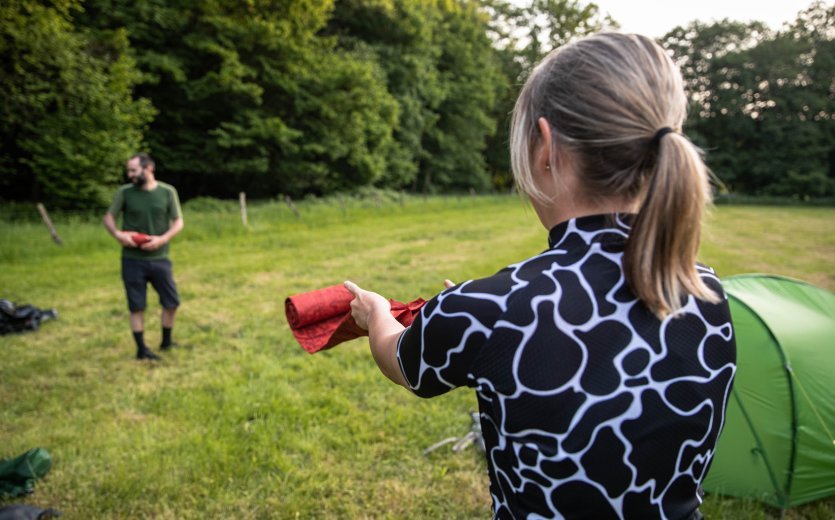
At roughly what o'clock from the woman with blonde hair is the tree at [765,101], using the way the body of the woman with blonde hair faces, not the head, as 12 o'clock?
The tree is roughly at 2 o'clock from the woman with blonde hair.

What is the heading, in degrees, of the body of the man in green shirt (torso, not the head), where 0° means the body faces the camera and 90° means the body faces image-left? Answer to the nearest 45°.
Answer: approximately 0°

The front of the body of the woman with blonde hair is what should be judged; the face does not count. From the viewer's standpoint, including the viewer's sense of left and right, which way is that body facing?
facing away from the viewer and to the left of the viewer

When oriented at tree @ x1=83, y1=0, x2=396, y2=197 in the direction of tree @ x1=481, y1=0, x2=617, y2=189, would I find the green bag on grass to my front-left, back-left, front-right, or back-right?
back-right

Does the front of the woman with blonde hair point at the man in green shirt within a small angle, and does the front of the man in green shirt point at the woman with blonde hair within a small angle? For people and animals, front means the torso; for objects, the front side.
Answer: yes

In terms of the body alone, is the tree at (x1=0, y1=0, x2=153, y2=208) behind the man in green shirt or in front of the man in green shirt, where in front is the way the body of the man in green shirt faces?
behind

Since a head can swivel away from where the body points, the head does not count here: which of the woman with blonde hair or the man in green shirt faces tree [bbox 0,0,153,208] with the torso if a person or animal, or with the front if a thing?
the woman with blonde hair

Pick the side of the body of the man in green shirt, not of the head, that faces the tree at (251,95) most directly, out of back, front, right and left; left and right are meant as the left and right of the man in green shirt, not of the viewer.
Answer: back

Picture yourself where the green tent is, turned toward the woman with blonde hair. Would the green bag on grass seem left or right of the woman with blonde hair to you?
right

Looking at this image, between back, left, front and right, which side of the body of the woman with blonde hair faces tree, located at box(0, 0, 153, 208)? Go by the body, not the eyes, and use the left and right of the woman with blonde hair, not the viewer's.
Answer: front

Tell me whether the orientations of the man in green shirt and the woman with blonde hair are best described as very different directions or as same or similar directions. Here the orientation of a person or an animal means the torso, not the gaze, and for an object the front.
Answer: very different directions

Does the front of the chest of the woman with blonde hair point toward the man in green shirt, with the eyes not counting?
yes

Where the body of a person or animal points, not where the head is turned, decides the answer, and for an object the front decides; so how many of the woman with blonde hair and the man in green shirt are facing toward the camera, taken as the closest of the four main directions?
1

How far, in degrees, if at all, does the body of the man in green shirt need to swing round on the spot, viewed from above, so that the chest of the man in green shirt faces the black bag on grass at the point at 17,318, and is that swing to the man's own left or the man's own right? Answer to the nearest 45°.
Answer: approximately 135° to the man's own right

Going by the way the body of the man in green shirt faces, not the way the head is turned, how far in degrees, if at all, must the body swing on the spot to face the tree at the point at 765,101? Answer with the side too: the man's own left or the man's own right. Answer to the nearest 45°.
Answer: approximately 135° to the man's own left

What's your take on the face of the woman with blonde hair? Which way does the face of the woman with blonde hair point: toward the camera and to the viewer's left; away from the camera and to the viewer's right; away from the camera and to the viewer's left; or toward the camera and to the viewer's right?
away from the camera and to the viewer's left
